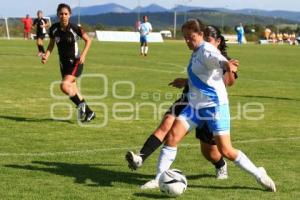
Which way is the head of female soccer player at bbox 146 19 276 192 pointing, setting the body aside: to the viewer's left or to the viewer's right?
to the viewer's left

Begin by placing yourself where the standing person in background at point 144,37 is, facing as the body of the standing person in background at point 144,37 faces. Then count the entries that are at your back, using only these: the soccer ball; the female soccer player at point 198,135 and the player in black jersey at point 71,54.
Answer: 0

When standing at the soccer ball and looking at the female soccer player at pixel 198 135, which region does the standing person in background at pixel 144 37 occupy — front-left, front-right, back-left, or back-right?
front-left

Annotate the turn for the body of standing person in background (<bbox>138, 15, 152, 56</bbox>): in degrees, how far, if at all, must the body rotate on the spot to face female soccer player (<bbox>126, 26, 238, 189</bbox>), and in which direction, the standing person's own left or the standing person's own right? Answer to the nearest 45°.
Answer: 0° — they already face them

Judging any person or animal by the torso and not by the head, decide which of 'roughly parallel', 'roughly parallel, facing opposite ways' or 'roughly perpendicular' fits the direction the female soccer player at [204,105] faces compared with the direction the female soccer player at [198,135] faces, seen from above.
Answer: roughly parallel

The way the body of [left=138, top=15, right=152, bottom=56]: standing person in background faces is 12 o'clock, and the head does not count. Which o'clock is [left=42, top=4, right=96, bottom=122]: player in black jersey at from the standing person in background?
The player in black jersey is roughly at 12 o'clock from the standing person in background.

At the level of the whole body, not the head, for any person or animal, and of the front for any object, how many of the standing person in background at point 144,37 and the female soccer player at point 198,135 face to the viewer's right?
0

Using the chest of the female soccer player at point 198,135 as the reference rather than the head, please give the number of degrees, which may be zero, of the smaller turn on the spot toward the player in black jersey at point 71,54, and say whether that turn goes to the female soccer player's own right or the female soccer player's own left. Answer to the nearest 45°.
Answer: approximately 90° to the female soccer player's own right

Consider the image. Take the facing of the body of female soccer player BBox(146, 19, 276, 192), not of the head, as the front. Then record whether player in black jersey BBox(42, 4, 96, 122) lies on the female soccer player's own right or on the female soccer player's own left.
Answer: on the female soccer player's own right

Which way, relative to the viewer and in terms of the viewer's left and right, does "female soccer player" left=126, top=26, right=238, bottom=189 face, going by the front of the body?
facing the viewer and to the left of the viewer

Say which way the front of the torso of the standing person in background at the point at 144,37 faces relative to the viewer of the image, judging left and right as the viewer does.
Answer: facing the viewer

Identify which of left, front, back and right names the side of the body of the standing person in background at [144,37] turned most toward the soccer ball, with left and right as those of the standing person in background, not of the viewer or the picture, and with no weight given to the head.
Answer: front

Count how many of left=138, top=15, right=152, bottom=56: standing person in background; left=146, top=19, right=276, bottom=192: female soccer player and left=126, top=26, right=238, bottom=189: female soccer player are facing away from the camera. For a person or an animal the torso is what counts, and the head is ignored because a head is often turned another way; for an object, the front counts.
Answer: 0
